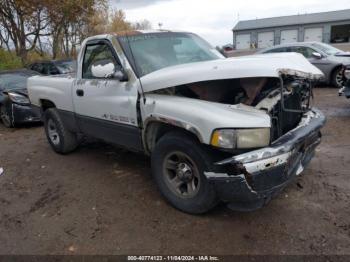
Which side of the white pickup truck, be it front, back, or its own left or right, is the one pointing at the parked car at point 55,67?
back

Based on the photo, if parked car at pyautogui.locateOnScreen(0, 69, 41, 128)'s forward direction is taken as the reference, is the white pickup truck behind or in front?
in front

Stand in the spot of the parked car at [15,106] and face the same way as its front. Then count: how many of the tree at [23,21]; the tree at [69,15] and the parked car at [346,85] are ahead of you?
1

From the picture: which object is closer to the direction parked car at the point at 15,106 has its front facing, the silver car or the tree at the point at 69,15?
the silver car

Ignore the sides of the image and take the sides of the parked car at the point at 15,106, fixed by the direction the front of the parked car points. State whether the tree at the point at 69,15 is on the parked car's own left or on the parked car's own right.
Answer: on the parked car's own left

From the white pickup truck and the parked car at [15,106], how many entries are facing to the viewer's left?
0

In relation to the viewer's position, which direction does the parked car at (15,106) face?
facing the viewer and to the right of the viewer

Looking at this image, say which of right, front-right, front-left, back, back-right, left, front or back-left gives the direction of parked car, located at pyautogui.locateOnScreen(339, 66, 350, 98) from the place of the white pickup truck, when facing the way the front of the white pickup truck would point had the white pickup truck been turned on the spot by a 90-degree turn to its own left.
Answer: front

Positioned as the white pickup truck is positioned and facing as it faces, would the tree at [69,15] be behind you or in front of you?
behind

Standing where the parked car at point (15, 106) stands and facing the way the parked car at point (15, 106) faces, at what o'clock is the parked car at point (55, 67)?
the parked car at point (55, 67) is roughly at 8 o'clock from the parked car at point (15, 106).

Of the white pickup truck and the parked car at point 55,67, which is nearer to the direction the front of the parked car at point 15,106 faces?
the white pickup truck

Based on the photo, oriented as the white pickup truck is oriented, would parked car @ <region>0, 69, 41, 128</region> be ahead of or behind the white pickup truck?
behind

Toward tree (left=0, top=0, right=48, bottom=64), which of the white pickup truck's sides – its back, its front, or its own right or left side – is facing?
back

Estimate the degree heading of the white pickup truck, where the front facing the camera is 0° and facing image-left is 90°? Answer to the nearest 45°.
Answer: approximately 315°
